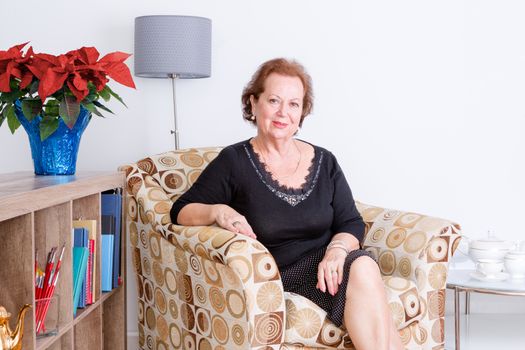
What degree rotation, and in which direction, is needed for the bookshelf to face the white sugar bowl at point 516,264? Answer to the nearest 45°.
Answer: approximately 45° to its left

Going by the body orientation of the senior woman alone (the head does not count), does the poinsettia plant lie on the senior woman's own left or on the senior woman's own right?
on the senior woman's own right

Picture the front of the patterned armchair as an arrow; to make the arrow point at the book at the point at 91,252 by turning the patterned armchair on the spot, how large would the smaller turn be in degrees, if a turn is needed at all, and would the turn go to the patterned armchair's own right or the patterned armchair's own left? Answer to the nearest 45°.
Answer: approximately 135° to the patterned armchair's own right

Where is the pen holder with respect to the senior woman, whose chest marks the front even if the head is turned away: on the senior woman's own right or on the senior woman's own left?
on the senior woman's own right
